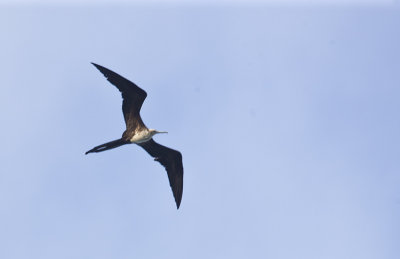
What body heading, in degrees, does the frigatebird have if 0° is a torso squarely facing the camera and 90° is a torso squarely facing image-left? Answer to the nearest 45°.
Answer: approximately 270°
